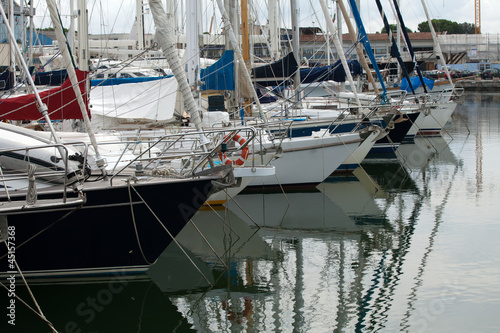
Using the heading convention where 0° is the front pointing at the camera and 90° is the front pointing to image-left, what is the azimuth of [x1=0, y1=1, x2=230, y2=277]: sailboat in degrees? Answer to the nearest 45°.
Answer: approximately 270°
